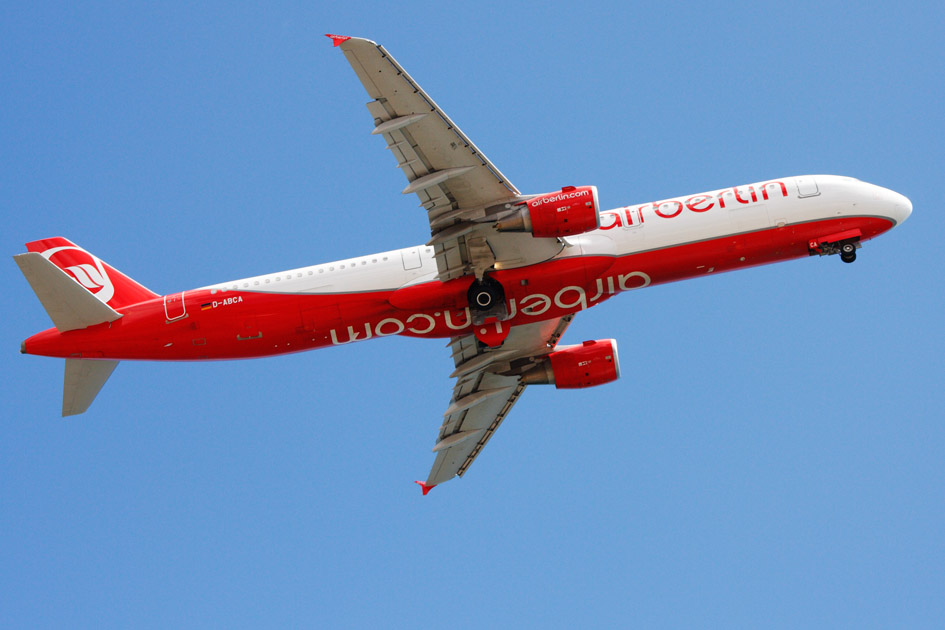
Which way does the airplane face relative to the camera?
to the viewer's right
